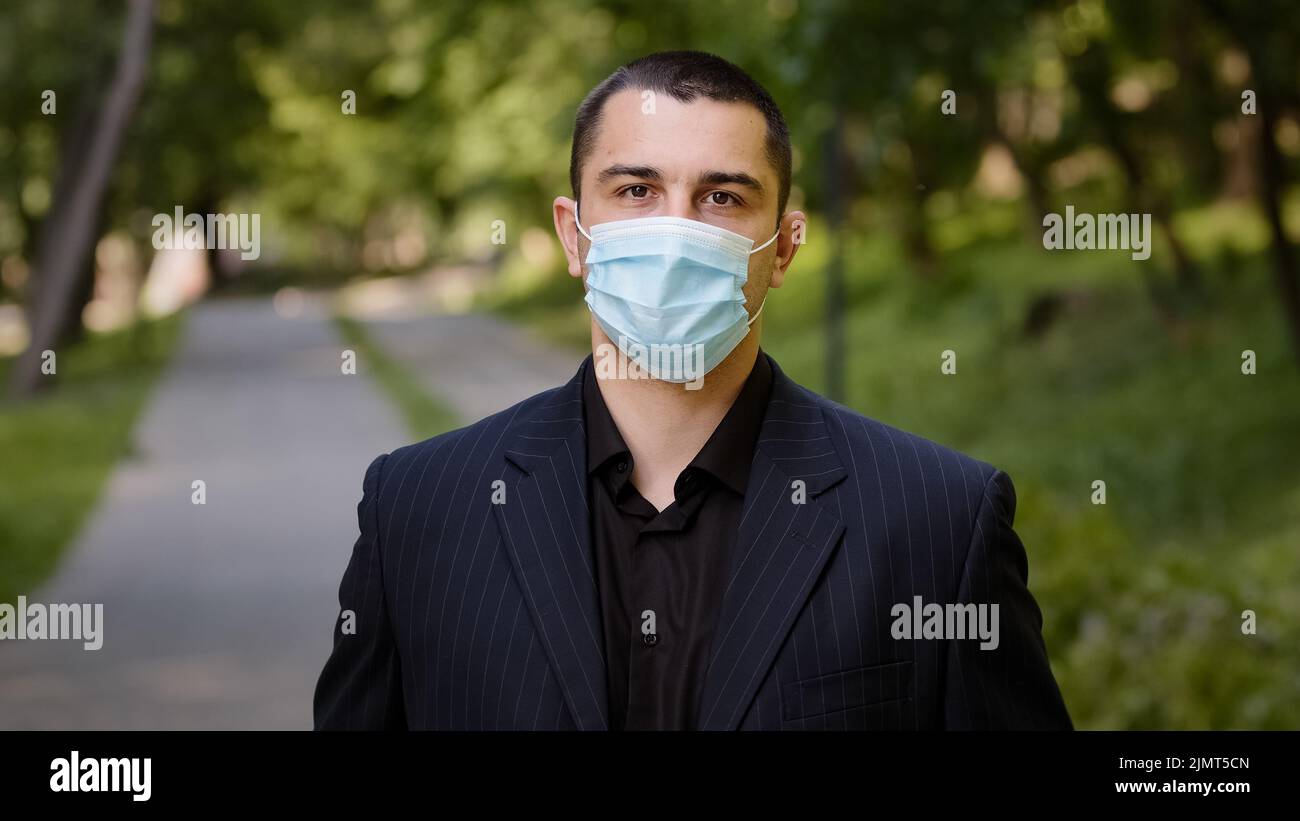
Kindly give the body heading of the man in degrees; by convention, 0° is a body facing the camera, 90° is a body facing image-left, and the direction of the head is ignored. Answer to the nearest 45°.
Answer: approximately 0°
